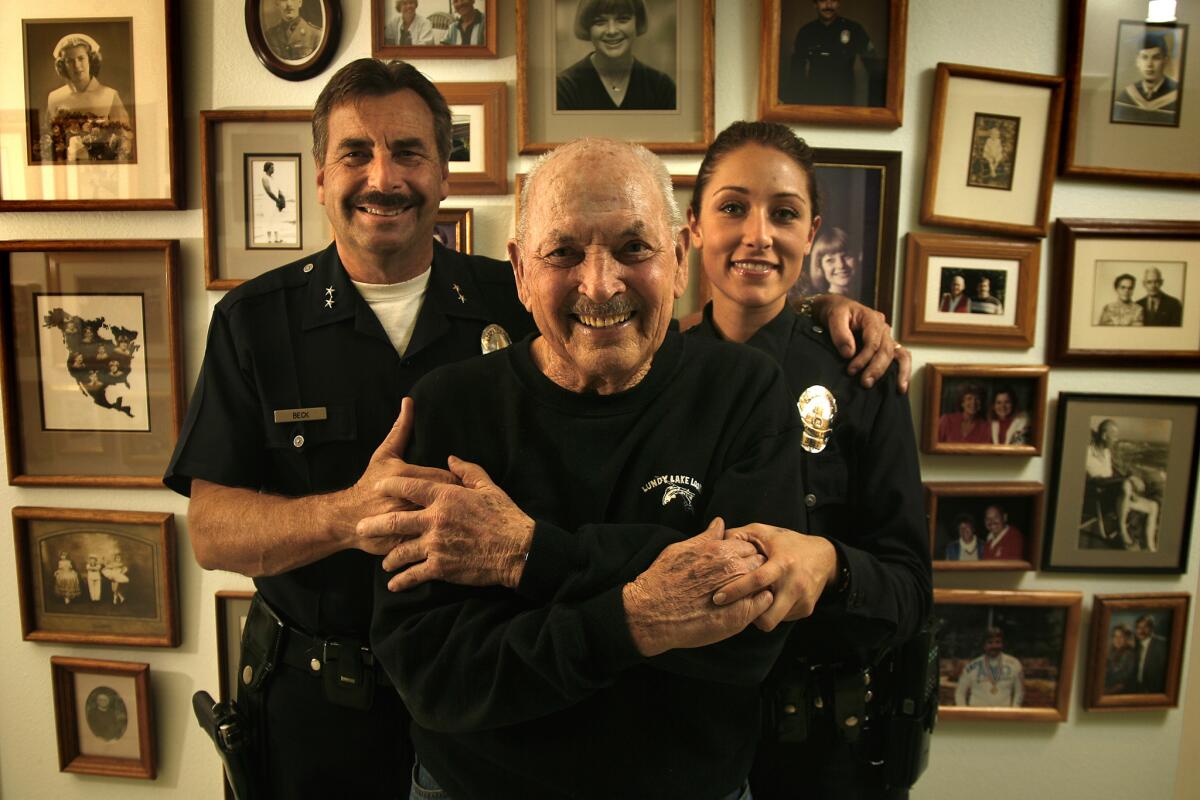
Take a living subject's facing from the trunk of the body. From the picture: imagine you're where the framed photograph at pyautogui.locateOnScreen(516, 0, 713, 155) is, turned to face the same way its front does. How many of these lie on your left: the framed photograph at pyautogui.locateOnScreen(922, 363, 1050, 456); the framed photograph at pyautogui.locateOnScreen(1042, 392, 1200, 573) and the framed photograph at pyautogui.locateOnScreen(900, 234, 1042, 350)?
3

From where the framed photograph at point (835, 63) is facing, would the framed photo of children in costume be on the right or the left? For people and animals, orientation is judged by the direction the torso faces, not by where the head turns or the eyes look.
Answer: on its right

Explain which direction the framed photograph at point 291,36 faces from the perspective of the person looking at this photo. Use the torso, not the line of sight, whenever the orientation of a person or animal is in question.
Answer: facing the viewer

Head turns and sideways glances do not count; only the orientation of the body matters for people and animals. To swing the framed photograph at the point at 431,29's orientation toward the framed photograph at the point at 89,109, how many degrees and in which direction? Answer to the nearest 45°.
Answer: approximately 90° to its right

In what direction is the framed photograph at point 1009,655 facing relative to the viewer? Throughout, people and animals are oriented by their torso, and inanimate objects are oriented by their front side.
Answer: toward the camera

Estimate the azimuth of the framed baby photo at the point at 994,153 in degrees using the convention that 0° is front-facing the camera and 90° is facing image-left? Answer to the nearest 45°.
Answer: approximately 0°

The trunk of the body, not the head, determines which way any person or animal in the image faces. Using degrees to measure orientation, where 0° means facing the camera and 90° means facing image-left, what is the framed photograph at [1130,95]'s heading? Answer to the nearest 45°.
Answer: approximately 0°

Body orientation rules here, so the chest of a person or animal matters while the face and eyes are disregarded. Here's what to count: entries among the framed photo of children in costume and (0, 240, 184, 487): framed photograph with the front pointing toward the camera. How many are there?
2

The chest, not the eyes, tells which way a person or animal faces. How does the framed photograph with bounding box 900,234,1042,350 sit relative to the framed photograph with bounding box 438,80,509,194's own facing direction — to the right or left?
on its left

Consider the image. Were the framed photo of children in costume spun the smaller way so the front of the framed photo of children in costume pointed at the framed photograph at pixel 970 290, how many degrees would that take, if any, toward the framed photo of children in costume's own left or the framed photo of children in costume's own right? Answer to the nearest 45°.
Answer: approximately 45° to the framed photo of children in costume's own left
